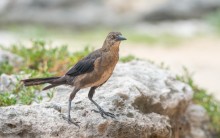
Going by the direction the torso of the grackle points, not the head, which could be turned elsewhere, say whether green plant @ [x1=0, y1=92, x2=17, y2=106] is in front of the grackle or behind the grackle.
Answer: behind

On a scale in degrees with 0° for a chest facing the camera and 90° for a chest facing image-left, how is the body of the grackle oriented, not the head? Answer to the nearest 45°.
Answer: approximately 270°

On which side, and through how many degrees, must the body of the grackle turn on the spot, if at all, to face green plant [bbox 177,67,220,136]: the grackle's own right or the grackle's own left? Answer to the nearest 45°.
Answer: approximately 45° to the grackle's own left
